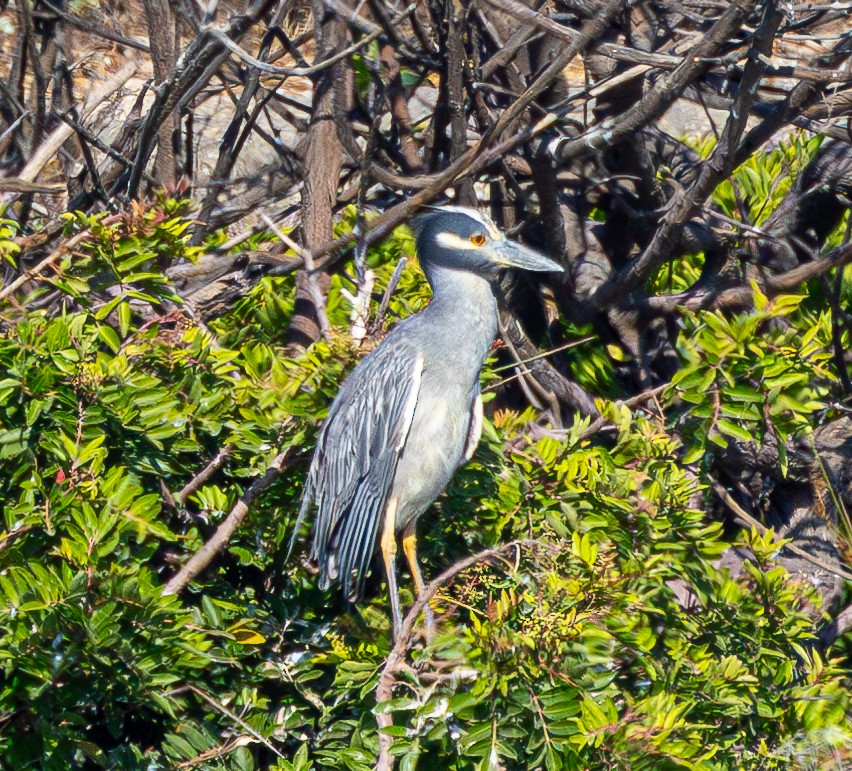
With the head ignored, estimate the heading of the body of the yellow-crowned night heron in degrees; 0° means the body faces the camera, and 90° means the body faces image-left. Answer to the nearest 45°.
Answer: approximately 315°

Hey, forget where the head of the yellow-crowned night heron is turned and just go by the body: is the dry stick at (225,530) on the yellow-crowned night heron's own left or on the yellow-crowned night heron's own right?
on the yellow-crowned night heron's own right

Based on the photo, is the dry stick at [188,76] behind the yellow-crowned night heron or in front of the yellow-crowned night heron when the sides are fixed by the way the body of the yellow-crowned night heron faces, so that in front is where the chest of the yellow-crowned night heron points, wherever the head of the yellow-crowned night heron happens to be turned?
behind

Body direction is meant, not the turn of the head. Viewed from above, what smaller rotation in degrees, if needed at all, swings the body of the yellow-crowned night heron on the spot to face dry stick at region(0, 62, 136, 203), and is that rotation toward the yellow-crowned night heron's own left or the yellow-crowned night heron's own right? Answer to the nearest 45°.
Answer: approximately 180°

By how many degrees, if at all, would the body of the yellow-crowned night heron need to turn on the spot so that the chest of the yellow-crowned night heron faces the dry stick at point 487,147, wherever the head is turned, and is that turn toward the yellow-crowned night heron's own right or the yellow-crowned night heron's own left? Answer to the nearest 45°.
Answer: approximately 90° to the yellow-crowned night heron's own left

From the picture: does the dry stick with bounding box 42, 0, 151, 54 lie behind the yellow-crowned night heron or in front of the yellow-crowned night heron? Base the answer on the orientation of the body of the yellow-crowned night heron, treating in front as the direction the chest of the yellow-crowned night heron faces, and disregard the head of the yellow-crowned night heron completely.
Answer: behind

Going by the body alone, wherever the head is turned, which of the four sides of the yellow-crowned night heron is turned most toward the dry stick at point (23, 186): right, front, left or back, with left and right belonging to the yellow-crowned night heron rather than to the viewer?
back
